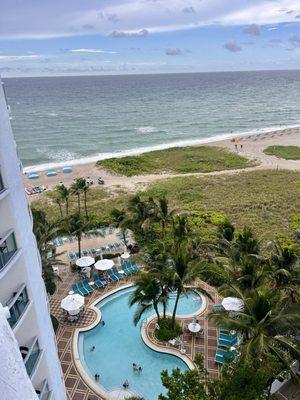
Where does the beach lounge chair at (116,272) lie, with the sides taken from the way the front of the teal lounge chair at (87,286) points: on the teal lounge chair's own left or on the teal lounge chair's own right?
on the teal lounge chair's own left

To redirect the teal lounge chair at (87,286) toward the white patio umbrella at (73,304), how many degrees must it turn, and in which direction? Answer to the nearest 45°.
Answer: approximately 45° to its right

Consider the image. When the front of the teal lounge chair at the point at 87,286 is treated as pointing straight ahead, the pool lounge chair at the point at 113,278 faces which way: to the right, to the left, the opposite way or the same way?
the same way

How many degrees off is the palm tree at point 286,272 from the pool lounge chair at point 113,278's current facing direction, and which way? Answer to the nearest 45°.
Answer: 0° — it already faces it

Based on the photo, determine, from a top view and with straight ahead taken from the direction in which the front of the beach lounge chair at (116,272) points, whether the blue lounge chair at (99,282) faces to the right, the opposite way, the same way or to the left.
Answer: the same way

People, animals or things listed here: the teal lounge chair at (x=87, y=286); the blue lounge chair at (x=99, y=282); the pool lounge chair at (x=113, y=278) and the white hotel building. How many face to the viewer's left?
0

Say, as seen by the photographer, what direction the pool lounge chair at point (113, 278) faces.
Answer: facing the viewer and to the right of the viewer

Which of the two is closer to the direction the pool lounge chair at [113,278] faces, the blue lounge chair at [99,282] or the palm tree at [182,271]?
the palm tree

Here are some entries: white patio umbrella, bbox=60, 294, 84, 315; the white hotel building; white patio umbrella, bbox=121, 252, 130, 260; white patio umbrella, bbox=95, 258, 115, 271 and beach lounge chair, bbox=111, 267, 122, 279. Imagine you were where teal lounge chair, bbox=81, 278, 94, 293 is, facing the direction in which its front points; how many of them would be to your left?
3

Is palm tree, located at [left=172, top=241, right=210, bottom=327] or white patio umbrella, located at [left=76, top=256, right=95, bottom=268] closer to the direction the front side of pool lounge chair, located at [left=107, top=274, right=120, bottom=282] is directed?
the palm tree

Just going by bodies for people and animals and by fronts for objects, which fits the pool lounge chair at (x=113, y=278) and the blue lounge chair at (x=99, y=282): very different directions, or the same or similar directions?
same or similar directions

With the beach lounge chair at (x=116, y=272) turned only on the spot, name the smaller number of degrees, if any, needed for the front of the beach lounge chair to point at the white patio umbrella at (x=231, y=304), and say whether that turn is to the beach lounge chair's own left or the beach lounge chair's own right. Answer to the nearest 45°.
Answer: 0° — it already faces it

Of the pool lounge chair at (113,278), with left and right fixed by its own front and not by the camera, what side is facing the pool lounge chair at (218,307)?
front

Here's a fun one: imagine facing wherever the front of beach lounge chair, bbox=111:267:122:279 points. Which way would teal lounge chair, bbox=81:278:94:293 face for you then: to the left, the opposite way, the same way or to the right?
the same way

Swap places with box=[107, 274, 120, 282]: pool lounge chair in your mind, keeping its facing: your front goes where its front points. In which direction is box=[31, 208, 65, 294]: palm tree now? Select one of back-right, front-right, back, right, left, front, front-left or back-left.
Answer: right

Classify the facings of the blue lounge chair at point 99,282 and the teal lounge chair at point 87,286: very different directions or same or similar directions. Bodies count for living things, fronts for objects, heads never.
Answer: same or similar directions

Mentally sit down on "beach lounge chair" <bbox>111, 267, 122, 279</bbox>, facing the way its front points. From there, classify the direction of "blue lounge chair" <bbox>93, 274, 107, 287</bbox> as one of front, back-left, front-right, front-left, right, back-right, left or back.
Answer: right

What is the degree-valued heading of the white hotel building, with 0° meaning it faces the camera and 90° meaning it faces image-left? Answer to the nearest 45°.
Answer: approximately 270°

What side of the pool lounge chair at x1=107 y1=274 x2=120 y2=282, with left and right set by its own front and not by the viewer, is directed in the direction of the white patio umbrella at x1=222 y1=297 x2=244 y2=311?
front
